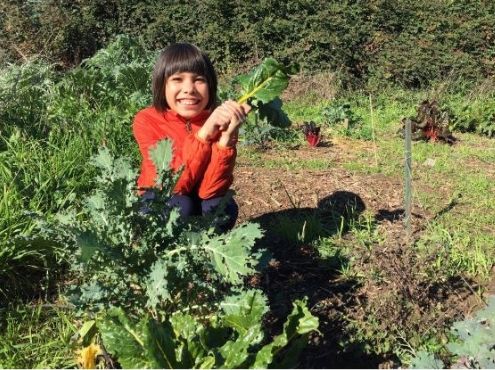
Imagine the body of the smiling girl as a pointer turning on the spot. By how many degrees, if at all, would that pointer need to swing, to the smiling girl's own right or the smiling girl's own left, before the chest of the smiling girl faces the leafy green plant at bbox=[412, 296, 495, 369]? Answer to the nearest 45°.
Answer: approximately 45° to the smiling girl's own left

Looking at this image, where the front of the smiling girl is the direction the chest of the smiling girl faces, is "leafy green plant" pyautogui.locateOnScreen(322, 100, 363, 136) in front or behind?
behind

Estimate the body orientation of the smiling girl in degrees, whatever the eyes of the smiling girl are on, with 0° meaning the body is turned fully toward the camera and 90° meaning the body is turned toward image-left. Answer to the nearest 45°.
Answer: approximately 0°

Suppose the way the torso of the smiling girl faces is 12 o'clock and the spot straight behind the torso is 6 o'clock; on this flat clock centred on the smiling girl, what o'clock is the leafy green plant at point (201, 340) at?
The leafy green plant is roughly at 12 o'clock from the smiling girl.
